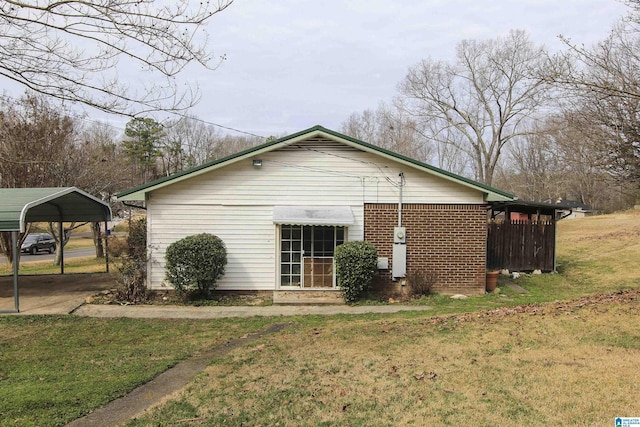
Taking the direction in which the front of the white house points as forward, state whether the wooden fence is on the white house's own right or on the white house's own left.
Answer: on the white house's own left

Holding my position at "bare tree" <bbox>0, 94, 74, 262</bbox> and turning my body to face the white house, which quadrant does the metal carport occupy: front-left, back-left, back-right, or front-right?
front-right

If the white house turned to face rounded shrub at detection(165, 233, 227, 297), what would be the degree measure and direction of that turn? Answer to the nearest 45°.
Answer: approximately 90° to its right

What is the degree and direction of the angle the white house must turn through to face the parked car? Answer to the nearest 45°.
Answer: approximately 135° to its right

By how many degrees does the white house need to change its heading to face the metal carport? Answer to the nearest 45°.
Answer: approximately 90° to its right

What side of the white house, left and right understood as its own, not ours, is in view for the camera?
front

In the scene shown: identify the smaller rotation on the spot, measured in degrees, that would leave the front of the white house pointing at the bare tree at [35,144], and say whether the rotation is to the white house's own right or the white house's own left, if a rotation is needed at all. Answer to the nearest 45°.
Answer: approximately 135° to the white house's own right
